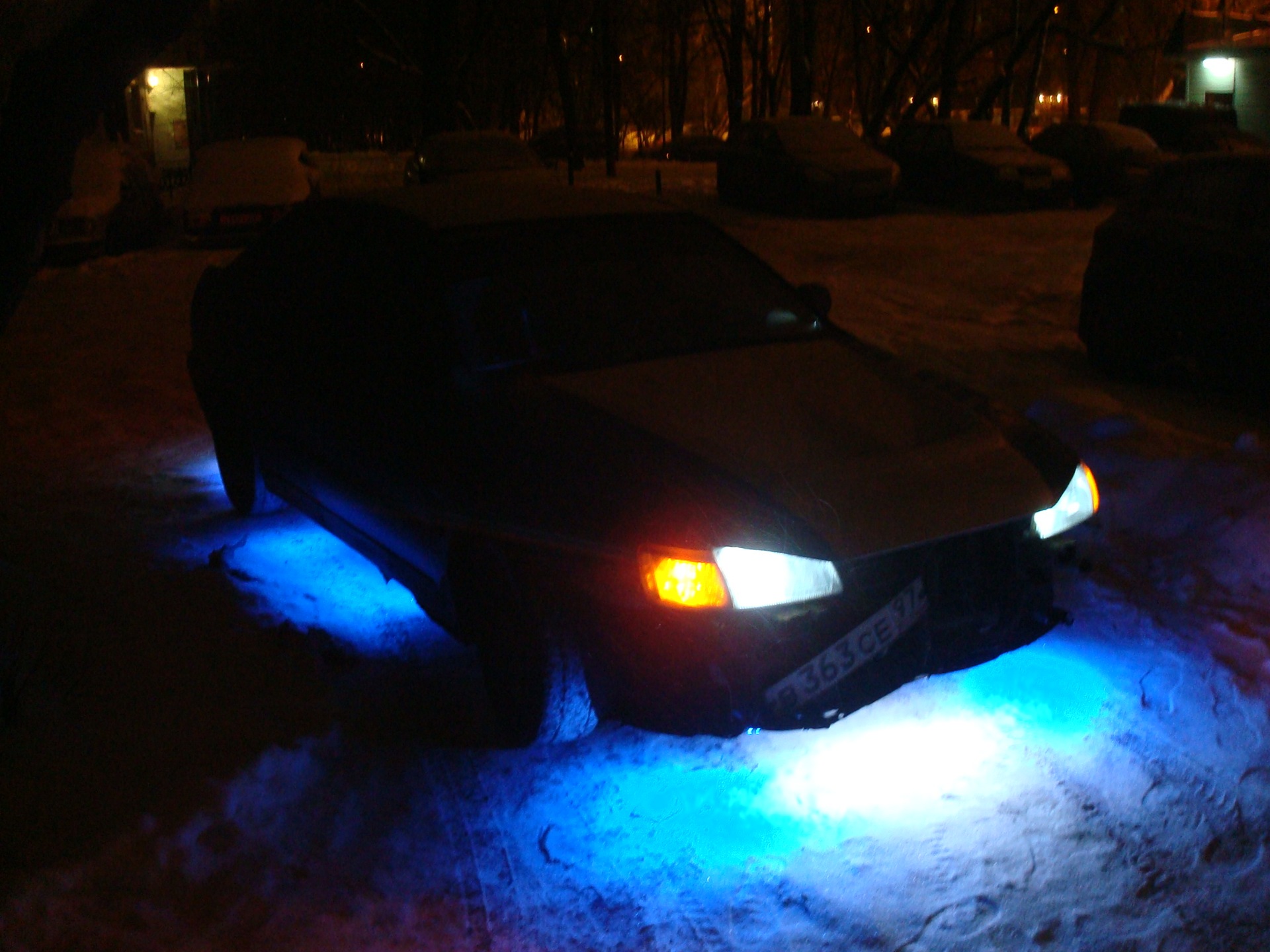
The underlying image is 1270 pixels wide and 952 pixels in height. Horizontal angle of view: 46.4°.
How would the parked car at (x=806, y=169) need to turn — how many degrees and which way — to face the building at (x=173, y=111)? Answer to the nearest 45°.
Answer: approximately 180°

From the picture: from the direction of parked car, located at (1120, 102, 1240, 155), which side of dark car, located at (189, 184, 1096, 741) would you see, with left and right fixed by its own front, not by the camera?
left

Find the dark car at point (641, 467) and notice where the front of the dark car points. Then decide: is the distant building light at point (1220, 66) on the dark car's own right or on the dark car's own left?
on the dark car's own left

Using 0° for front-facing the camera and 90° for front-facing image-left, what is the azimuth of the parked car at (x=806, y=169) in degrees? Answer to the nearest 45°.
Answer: approximately 315°

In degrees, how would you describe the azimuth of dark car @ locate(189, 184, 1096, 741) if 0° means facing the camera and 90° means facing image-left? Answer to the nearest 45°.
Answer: approximately 315°
